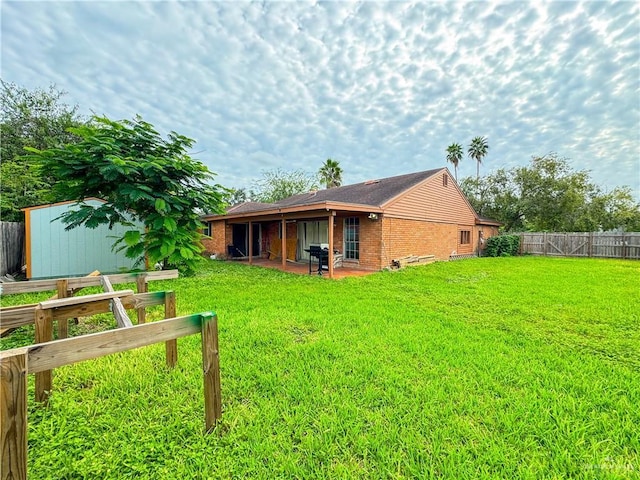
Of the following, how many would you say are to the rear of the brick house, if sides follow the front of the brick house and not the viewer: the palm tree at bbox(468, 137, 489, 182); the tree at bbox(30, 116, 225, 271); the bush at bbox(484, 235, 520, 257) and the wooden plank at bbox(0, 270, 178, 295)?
2
